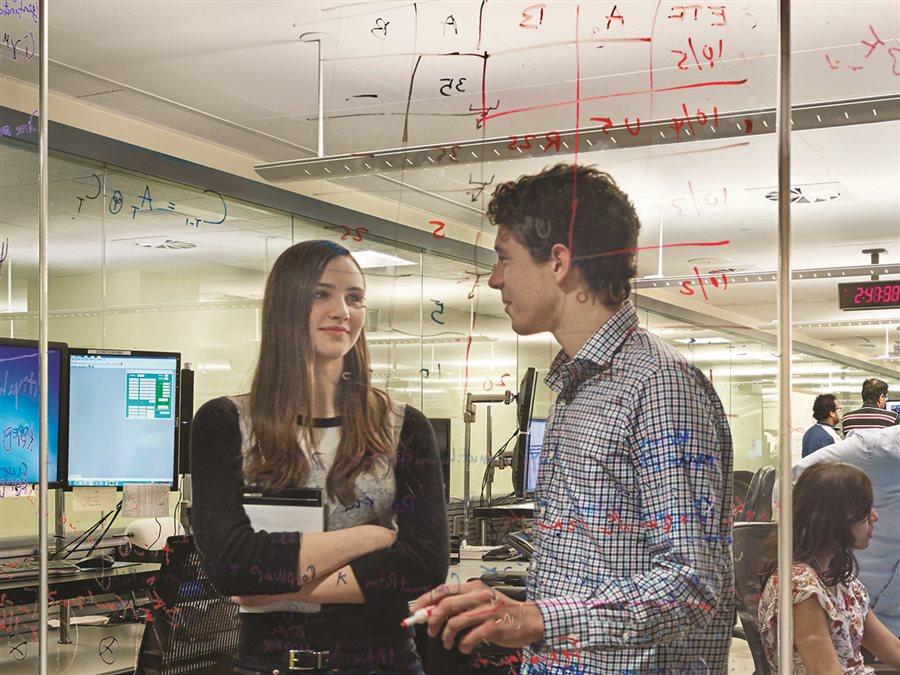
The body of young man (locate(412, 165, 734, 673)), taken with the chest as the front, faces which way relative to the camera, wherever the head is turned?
to the viewer's left

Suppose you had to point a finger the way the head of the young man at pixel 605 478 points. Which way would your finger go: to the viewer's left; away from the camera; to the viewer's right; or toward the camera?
to the viewer's left

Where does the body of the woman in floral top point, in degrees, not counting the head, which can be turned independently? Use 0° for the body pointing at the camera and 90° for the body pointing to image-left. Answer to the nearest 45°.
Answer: approximately 270°

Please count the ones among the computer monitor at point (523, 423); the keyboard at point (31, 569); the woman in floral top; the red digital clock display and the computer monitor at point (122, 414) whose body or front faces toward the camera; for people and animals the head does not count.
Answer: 3

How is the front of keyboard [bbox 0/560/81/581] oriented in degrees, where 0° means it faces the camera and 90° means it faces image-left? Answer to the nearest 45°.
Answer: approximately 0°

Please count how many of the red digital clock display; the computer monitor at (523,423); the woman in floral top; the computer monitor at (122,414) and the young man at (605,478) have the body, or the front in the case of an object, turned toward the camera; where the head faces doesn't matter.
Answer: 2
